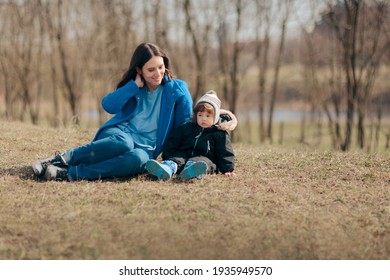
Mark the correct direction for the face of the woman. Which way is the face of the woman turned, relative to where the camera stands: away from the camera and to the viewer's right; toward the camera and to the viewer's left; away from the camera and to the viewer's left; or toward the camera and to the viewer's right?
toward the camera and to the viewer's right

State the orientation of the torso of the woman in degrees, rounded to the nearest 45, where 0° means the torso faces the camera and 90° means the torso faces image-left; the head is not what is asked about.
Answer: approximately 0°

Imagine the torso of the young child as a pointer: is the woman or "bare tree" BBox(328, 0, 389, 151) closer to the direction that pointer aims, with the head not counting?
the woman

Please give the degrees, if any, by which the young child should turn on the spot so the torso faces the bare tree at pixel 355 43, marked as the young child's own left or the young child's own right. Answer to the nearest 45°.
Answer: approximately 180°

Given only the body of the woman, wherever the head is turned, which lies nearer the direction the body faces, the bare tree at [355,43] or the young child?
the young child

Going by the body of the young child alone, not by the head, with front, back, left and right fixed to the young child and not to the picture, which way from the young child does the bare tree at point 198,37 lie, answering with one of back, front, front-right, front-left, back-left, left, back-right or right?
back-right

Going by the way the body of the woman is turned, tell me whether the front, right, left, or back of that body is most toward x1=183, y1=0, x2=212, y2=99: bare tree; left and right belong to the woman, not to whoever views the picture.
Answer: back

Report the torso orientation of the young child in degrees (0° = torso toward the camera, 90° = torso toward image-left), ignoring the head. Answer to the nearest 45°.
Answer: approximately 45°

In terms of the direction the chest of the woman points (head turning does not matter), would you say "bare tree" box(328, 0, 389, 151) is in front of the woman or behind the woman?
behind

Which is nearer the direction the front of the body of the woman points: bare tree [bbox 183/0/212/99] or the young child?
the young child
